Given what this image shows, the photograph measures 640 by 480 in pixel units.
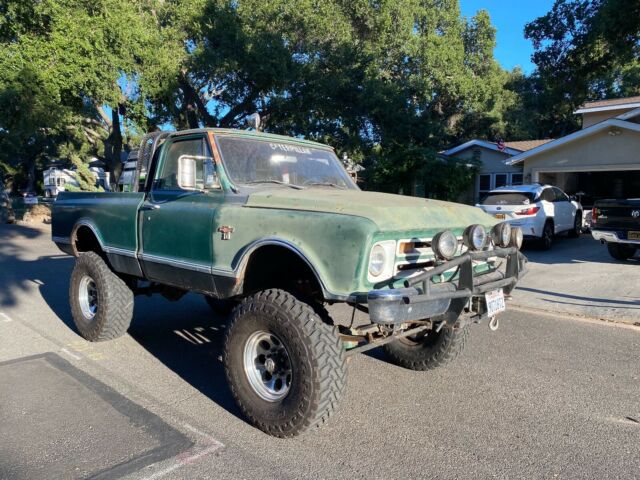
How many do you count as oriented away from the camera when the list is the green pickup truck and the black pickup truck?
1

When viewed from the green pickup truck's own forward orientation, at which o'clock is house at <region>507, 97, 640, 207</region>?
The house is roughly at 9 o'clock from the green pickup truck.

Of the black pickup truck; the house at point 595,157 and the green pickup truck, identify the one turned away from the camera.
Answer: the black pickup truck

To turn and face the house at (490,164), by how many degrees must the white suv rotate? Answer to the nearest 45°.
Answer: approximately 45° to its left

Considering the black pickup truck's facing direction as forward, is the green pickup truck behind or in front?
behind

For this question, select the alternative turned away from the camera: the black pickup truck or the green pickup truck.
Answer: the black pickup truck

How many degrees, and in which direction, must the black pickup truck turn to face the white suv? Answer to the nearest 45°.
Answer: approximately 45° to its left

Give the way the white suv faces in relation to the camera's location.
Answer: facing away from the viewer and to the right of the viewer

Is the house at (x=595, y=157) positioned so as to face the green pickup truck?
yes

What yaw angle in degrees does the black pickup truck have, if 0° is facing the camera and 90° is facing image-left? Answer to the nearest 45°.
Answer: approximately 180°

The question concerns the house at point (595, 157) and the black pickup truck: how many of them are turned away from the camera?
1
